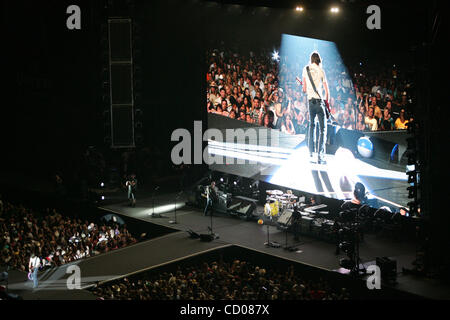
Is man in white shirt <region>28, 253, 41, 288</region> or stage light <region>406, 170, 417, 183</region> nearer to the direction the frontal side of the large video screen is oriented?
the man in white shirt

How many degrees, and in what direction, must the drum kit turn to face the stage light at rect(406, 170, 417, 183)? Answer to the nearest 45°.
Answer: approximately 90° to its left

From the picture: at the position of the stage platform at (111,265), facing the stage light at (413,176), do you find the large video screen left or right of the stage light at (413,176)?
left

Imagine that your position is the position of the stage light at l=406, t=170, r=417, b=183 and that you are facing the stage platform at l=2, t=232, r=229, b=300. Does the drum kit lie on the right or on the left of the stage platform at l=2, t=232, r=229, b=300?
right

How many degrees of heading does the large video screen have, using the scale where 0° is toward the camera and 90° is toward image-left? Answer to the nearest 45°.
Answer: approximately 45°

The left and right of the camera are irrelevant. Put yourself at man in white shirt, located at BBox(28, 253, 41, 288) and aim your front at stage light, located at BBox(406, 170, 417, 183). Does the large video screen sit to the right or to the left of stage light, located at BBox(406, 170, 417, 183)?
left
